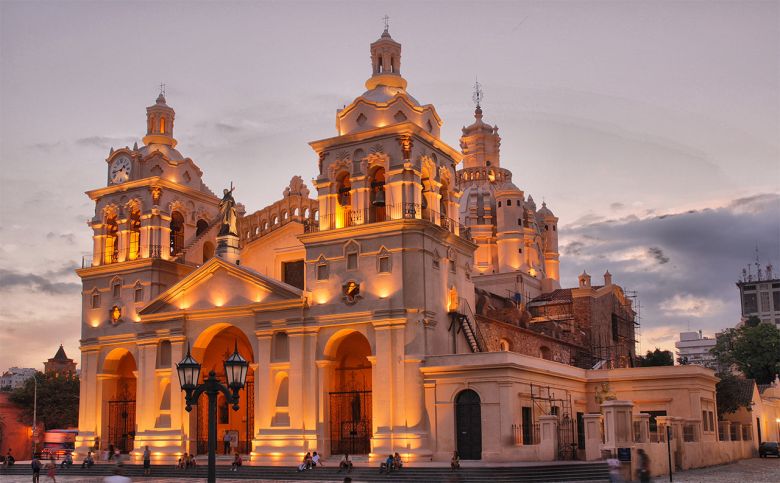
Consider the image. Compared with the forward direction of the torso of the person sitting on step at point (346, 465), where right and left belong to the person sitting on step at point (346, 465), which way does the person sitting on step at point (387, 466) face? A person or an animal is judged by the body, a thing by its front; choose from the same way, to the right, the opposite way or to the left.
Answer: the same way

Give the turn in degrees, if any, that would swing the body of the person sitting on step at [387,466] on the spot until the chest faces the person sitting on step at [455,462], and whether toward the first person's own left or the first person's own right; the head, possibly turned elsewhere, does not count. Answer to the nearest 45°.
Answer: approximately 135° to the first person's own left

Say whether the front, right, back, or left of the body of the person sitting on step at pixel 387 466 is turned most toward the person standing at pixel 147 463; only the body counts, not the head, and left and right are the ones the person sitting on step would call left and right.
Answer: right

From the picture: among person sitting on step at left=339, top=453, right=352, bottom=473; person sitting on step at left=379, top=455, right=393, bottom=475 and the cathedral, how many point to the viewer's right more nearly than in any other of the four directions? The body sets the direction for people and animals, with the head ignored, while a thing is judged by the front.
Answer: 0

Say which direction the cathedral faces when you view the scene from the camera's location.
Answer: facing the viewer and to the left of the viewer

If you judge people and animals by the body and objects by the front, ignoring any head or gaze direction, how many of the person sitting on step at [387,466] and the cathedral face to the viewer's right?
0

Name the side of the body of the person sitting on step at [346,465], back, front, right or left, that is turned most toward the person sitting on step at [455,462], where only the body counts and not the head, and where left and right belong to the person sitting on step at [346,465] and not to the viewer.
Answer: left

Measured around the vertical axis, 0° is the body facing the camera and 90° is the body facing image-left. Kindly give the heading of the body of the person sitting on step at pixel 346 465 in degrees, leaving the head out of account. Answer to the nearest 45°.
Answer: approximately 45°

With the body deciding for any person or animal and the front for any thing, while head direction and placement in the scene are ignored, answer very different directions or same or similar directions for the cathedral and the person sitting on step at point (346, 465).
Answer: same or similar directions

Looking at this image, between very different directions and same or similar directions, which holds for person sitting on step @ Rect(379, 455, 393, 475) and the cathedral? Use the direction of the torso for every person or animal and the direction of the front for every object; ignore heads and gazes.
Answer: same or similar directions
